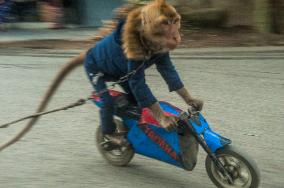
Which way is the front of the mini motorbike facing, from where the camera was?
facing the viewer and to the right of the viewer
